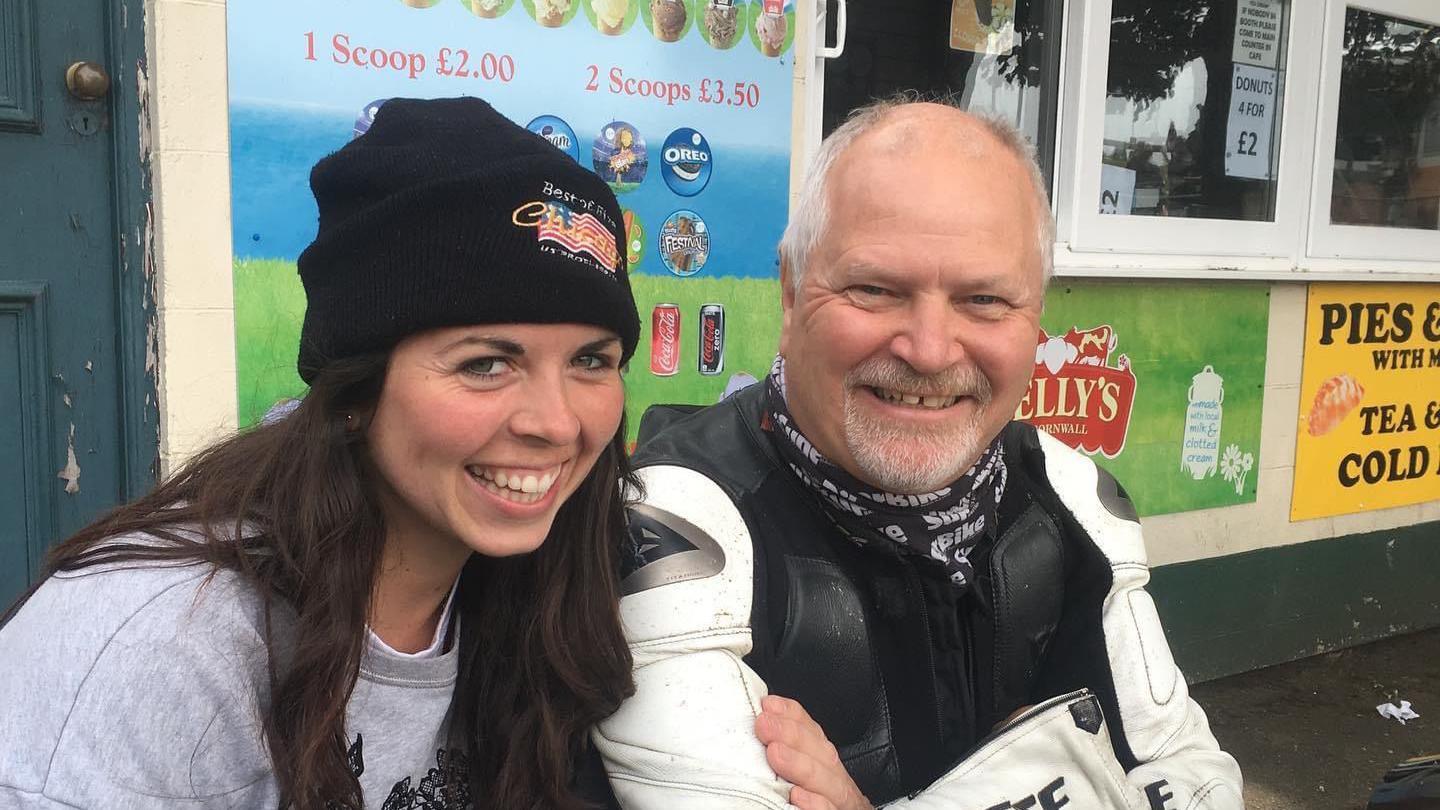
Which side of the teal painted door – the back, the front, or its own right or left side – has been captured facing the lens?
front

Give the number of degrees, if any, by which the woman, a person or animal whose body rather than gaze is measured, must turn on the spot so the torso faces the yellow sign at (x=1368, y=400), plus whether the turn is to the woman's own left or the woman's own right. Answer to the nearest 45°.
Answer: approximately 90° to the woman's own left

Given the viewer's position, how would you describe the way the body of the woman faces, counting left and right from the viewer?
facing the viewer and to the right of the viewer

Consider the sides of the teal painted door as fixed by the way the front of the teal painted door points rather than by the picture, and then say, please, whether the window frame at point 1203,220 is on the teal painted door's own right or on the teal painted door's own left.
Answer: on the teal painted door's own left

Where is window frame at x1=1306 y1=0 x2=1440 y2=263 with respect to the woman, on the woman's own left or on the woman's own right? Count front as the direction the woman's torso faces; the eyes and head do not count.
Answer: on the woman's own left

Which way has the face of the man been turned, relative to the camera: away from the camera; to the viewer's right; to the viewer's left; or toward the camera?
toward the camera

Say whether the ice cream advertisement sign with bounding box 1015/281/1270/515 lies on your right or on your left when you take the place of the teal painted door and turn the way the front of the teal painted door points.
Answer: on your left

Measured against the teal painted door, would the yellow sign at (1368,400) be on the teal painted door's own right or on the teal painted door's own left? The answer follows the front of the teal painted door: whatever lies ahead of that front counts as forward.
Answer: on the teal painted door's own left

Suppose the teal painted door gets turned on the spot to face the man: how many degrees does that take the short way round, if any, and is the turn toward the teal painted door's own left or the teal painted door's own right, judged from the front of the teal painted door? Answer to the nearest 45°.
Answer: approximately 45° to the teal painted door's own left

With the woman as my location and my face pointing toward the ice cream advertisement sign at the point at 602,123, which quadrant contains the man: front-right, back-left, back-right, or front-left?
front-right

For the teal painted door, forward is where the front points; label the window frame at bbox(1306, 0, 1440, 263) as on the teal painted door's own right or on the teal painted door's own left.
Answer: on the teal painted door's own left

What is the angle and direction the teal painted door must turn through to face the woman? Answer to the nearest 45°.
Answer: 0° — it already faces them

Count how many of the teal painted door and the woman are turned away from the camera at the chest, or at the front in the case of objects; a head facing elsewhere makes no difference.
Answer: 0

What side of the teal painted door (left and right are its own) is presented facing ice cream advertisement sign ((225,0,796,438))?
left
